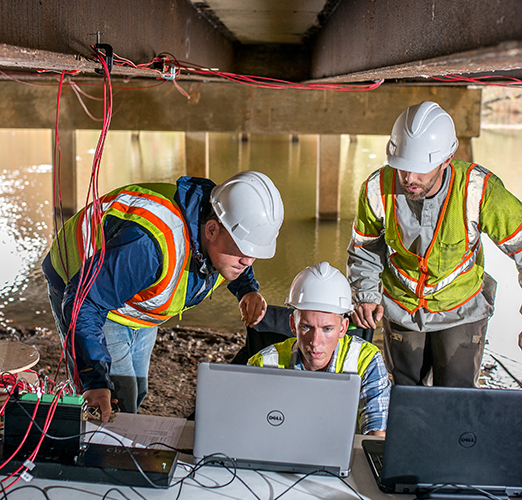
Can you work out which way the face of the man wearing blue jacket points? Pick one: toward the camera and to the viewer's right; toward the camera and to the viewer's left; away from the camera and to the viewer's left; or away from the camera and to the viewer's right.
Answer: toward the camera and to the viewer's right

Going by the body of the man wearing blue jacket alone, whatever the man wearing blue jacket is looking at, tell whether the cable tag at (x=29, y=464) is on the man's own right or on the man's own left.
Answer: on the man's own right

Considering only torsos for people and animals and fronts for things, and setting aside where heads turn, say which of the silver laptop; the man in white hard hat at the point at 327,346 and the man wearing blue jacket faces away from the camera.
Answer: the silver laptop

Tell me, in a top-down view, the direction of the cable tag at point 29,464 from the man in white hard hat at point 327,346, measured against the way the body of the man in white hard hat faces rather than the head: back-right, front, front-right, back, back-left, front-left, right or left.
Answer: front-right

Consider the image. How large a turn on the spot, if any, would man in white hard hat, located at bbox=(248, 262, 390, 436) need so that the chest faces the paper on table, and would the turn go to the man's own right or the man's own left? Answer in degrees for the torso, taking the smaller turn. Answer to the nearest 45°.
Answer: approximately 45° to the man's own right

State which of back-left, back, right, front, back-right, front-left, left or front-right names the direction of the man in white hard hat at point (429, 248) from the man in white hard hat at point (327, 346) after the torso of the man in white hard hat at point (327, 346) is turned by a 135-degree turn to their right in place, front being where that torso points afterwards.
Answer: right

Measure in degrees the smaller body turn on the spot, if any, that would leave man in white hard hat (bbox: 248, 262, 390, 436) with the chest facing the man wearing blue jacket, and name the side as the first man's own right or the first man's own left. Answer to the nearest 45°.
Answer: approximately 90° to the first man's own right

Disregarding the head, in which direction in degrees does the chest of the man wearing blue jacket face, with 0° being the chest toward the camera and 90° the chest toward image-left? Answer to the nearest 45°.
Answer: approximately 315°

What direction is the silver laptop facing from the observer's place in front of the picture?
facing away from the viewer

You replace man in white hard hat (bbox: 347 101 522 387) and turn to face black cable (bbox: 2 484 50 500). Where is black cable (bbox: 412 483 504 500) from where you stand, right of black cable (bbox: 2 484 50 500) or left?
left
